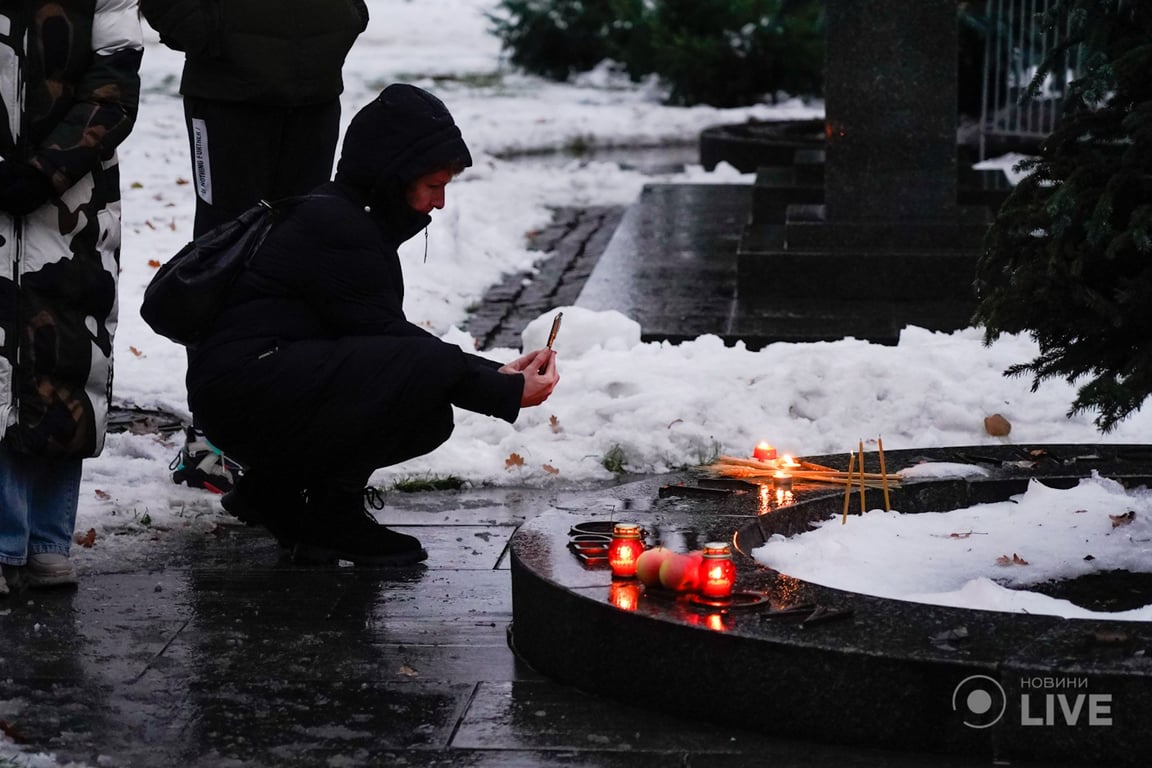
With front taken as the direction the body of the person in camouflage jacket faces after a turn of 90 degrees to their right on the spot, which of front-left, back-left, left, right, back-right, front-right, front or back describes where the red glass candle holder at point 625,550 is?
back-left

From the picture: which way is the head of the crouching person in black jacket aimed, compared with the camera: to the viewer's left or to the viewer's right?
to the viewer's right

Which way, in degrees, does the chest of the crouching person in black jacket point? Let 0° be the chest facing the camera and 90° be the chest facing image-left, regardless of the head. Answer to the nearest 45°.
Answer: approximately 270°

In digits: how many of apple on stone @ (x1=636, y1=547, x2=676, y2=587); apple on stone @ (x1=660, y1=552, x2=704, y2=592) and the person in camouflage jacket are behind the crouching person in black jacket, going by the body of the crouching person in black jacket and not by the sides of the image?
1

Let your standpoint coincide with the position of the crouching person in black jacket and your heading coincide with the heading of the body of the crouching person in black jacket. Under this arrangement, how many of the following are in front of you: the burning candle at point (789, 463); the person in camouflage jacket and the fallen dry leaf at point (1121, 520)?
2

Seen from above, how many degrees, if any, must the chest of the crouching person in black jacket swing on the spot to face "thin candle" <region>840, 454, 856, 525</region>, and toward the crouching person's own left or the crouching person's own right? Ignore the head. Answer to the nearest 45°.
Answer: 0° — they already face it

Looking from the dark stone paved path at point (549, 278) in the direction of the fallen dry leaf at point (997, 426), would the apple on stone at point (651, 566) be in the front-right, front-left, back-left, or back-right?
front-right

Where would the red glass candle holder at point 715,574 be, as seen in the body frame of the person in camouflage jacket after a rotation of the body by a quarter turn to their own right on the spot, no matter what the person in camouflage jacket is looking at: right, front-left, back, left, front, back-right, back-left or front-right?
back-left

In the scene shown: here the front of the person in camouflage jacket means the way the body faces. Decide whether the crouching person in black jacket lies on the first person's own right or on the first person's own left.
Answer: on the first person's own left

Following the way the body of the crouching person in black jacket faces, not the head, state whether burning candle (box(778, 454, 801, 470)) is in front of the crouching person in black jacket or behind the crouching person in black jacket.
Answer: in front

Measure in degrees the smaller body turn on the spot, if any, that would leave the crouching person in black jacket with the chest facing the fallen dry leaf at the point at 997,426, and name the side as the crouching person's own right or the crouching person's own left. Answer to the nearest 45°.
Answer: approximately 45° to the crouching person's own left

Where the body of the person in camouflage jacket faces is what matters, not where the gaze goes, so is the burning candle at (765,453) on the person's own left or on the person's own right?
on the person's own left

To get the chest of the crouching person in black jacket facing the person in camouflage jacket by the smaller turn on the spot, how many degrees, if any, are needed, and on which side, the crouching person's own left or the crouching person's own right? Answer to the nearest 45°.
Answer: approximately 180°
